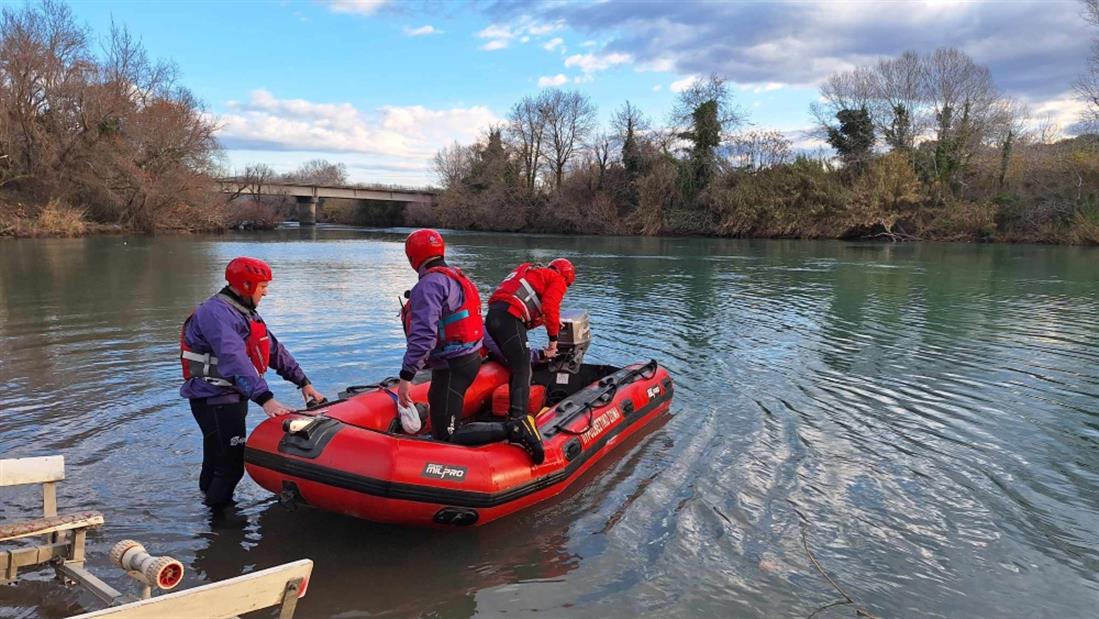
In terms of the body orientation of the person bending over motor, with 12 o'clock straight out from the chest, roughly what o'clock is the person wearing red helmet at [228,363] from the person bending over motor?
The person wearing red helmet is roughly at 6 o'clock from the person bending over motor.

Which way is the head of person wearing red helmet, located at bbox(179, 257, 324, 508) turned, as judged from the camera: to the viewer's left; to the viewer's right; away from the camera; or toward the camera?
to the viewer's right

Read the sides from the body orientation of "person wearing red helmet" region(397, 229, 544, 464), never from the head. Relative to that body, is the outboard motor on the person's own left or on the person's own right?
on the person's own right

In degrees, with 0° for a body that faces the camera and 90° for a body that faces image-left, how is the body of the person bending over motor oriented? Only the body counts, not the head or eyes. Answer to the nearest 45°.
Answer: approximately 225°

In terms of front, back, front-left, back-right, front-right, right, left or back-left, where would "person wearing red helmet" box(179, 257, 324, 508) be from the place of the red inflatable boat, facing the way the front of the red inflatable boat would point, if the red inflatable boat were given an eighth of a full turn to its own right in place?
front

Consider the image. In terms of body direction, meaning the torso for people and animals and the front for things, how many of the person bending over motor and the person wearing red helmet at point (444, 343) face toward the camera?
0

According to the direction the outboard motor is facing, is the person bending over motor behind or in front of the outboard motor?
in front

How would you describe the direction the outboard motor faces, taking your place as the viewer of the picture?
facing the viewer and to the left of the viewer

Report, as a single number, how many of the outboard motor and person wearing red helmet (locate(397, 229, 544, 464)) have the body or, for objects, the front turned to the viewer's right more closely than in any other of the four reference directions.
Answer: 0

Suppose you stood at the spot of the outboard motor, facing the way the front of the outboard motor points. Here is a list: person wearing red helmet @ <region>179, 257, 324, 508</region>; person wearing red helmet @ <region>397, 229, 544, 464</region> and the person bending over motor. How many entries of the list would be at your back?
0
